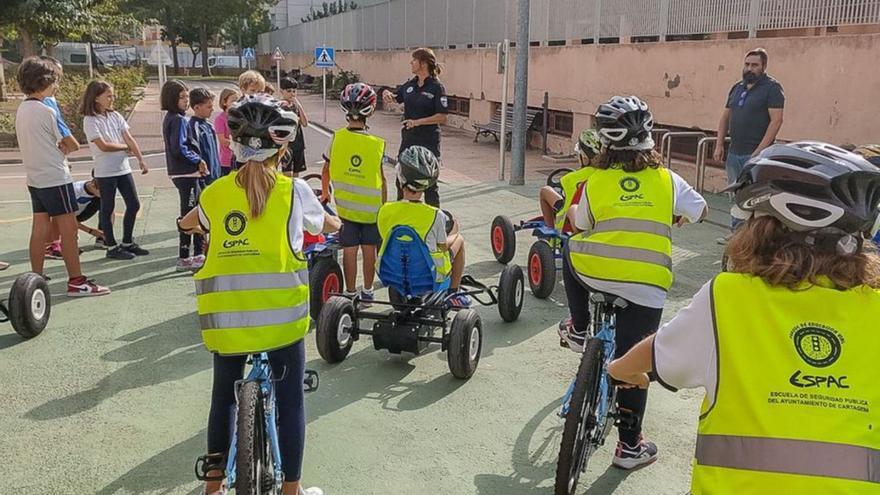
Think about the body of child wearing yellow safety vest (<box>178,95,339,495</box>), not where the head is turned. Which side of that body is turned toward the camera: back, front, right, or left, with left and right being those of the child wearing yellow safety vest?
back

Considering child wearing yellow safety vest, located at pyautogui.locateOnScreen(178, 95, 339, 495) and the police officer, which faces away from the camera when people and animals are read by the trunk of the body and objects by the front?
the child wearing yellow safety vest

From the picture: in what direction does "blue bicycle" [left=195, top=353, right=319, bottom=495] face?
away from the camera

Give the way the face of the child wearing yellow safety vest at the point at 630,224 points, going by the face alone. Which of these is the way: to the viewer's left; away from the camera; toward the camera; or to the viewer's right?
away from the camera

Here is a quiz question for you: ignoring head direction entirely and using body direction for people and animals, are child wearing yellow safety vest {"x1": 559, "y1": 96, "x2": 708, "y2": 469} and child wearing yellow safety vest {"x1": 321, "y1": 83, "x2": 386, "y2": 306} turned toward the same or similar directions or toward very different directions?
same or similar directions

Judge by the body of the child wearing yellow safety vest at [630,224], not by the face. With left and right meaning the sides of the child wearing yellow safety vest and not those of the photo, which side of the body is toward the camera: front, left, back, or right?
back

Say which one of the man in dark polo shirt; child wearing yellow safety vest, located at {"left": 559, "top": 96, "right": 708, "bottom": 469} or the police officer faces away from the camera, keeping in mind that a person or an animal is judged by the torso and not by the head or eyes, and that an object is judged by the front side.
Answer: the child wearing yellow safety vest

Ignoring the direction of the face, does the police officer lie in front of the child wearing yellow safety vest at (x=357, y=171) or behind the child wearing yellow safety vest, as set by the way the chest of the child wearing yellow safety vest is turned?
in front

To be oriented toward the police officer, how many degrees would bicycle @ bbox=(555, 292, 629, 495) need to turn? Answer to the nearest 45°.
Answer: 0° — it already faces them

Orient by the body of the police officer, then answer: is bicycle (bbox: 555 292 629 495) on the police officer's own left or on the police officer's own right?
on the police officer's own left

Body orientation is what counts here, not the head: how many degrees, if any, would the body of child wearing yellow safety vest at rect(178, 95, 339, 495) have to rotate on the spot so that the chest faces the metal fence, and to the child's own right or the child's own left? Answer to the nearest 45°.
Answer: approximately 45° to the child's own right

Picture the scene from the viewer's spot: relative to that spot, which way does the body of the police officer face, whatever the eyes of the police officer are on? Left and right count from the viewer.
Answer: facing the viewer and to the left of the viewer

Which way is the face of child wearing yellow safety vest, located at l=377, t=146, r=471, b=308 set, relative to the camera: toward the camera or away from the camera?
away from the camera

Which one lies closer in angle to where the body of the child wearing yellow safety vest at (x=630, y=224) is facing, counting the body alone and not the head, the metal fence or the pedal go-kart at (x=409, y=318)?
the metal fence

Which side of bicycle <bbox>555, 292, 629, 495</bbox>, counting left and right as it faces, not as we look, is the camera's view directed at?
back

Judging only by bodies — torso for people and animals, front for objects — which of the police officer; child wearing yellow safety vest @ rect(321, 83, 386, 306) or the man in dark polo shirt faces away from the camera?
the child wearing yellow safety vest
